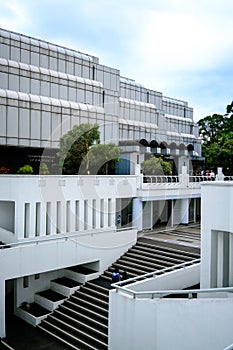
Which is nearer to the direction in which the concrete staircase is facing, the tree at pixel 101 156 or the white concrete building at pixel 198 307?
the white concrete building

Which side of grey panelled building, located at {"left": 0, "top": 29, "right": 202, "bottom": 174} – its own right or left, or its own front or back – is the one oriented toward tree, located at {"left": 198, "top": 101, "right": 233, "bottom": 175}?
left

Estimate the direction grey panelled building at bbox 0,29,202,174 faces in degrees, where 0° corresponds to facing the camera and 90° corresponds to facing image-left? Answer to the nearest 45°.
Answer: approximately 315°

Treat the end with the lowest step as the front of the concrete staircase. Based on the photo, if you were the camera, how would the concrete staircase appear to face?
facing the viewer and to the left of the viewer

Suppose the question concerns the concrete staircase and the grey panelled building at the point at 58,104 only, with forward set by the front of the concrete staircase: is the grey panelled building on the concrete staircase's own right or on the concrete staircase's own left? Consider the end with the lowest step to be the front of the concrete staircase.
on the concrete staircase's own right

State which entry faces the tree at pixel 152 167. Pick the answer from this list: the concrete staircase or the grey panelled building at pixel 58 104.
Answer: the grey panelled building

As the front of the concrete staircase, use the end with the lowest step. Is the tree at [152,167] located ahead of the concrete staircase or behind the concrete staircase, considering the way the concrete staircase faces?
behind

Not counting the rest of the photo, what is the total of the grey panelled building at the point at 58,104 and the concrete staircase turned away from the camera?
0

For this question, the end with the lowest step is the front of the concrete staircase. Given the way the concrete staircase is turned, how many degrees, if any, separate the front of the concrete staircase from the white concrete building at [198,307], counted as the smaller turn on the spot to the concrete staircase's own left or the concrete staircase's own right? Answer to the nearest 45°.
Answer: approximately 90° to the concrete staircase's own left

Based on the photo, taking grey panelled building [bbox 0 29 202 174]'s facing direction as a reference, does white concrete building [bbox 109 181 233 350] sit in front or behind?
in front

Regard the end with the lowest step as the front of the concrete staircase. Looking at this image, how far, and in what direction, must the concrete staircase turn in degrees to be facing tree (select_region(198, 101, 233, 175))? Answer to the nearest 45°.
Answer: approximately 135° to its right

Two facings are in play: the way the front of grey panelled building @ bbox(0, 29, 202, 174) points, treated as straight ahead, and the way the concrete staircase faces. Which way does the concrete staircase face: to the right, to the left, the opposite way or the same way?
to the right

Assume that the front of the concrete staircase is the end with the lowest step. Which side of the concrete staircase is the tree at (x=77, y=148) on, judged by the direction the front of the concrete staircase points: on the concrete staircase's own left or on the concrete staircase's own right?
on the concrete staircase's own right
